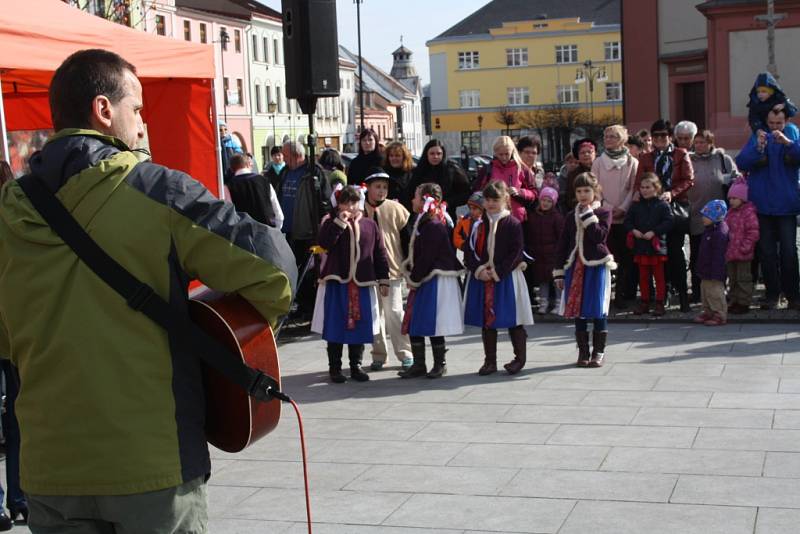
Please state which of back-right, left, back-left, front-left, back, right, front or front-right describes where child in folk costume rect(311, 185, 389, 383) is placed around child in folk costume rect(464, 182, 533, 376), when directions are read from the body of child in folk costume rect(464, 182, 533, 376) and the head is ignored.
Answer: front-right
